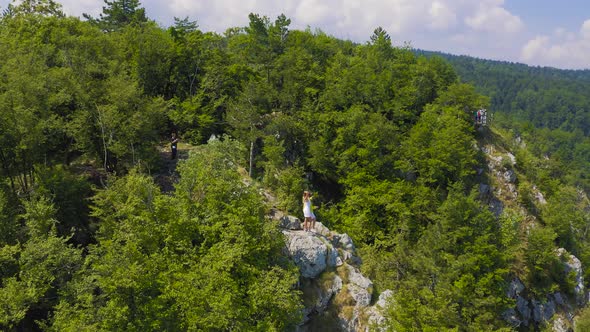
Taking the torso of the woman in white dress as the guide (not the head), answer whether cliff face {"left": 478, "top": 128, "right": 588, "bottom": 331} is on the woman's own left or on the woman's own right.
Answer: on the woman's own left

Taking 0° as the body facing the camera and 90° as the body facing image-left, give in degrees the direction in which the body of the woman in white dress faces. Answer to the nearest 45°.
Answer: approximately 0°

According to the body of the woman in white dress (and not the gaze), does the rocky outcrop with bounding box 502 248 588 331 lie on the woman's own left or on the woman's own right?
on the woman's own left

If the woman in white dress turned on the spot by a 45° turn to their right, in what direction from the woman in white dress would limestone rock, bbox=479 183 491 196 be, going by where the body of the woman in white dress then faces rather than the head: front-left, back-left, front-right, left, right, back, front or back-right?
back
